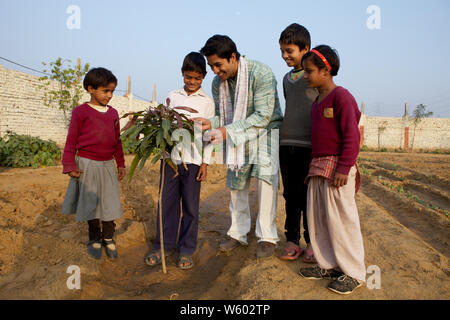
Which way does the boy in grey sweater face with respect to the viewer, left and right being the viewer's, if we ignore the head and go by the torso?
facing the viewer and to the left of the viewer

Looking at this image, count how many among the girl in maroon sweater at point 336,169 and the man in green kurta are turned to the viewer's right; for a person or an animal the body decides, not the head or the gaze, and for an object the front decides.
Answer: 0

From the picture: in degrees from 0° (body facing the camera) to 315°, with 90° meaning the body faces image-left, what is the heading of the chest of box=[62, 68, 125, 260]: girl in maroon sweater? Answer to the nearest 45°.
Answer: approximately 315°

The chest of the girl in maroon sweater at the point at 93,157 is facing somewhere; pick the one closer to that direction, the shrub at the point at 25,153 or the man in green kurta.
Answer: the man in green kurta

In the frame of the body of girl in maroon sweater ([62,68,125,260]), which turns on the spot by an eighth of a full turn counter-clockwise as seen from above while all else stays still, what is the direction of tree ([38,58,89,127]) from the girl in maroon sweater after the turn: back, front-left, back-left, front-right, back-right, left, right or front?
left

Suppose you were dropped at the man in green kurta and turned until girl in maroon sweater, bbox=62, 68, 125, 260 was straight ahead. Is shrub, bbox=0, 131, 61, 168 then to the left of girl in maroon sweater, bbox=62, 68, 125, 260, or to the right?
right

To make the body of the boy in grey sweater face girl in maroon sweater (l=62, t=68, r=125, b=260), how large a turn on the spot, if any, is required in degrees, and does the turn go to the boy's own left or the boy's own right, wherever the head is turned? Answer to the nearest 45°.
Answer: approximately 45° to the boy's own right

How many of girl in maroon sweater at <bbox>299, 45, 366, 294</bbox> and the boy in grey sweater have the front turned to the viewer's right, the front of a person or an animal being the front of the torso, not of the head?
0

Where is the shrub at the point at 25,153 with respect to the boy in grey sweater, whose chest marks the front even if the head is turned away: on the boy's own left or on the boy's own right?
on the boy's own right

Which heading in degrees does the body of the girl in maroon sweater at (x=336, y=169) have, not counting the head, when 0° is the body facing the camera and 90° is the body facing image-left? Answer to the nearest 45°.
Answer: approximately 45°
